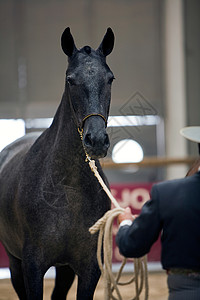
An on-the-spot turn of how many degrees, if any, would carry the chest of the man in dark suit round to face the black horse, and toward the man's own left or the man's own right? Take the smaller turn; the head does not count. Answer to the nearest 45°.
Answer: approximately 45° to the man's own left

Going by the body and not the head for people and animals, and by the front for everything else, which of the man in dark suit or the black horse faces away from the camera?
the man in dark suit

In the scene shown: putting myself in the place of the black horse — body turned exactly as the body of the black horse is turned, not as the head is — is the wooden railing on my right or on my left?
on my left

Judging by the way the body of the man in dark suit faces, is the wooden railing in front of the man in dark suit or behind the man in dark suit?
in front

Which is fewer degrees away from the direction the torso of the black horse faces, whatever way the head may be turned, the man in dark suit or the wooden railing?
the man in dark suit

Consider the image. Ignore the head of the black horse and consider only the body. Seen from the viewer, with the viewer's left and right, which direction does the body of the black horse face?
facing the viewer and to the right of the viewer

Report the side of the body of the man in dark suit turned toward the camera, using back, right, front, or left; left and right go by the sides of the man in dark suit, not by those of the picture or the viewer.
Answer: back
